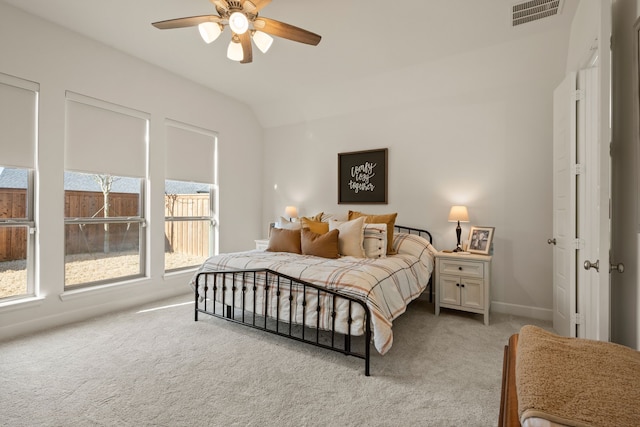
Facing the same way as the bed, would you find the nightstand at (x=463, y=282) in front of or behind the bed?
behind

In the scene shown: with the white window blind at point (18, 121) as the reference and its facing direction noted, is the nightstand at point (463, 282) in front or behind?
in front

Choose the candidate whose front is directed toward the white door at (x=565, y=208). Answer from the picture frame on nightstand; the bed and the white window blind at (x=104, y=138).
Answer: the white window blind

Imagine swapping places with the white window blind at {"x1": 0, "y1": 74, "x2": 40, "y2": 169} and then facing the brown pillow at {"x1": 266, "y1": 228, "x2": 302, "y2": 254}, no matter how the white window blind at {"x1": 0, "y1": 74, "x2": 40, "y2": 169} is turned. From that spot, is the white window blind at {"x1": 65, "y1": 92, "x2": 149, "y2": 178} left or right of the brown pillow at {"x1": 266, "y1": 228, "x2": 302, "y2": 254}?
left

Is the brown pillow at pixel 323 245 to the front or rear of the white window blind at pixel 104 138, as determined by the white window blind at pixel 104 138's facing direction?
to the front

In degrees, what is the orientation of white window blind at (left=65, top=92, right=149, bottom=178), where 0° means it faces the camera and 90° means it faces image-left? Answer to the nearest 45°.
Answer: approximately 315°

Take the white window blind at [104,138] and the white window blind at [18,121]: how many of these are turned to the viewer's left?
0

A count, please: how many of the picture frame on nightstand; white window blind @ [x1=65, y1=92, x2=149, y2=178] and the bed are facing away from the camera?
0

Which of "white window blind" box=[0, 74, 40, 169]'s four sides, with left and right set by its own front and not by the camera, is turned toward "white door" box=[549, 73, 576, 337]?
front

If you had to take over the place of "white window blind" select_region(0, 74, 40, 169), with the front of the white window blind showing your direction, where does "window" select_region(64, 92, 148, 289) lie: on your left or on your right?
on your left

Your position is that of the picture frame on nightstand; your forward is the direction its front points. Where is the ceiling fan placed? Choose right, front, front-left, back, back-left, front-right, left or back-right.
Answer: front

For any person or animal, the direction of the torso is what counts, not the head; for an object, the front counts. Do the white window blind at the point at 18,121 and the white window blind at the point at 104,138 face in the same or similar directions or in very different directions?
same or similar directions

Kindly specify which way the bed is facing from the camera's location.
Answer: facing the viewer and to the left of the viewer

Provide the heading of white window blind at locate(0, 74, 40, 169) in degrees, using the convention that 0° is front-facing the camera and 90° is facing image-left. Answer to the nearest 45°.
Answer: approximately 315°

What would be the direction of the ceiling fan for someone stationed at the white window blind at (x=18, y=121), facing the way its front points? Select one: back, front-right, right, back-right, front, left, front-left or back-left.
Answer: front
